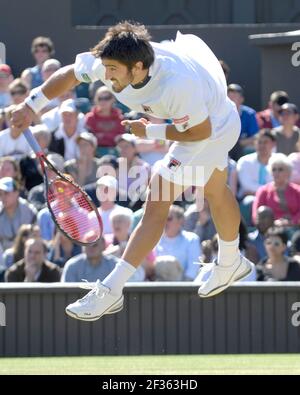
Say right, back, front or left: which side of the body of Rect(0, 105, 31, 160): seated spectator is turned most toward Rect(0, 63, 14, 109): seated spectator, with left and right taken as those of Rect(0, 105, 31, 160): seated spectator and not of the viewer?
back

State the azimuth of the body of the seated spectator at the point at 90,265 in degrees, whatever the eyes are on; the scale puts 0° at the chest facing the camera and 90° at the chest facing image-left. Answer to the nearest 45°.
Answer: approximately 0°

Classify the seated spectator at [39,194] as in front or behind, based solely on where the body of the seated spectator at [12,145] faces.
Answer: in front

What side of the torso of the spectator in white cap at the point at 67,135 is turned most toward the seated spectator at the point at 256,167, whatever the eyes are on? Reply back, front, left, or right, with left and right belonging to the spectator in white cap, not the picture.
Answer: left

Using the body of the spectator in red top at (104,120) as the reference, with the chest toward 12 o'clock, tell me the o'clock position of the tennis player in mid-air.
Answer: The tennis player in mid-air is roughly at 12 o'clock from the spectator in red top.

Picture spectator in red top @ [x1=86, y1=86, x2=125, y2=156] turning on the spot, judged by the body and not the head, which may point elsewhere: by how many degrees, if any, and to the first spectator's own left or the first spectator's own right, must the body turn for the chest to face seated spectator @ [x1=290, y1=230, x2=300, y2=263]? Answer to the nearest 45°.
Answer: approximately 45° to the first spectator's own left

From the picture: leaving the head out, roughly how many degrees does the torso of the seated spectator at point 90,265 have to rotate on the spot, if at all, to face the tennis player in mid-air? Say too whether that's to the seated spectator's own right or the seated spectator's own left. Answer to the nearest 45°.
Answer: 0° — they already face them

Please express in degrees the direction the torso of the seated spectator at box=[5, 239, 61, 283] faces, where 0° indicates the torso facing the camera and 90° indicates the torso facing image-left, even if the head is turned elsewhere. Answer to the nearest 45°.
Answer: approximately 0°

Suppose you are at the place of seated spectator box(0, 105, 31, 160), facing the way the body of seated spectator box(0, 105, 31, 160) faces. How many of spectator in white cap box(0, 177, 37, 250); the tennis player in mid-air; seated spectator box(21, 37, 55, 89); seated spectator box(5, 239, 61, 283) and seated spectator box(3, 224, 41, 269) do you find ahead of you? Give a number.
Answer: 4

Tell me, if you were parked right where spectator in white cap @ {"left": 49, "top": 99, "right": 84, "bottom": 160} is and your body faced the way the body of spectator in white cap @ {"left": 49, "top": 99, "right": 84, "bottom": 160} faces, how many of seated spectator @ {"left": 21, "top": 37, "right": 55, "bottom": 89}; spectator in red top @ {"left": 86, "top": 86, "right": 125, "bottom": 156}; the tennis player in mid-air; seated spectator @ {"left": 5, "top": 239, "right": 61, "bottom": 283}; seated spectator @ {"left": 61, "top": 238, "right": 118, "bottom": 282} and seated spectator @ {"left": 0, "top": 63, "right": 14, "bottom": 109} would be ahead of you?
3

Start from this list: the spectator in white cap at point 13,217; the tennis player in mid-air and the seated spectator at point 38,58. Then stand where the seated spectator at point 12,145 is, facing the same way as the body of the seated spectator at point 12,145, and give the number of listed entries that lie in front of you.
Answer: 2

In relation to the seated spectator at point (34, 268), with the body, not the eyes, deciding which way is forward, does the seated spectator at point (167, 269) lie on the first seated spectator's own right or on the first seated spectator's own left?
on the first seated spectator's own left
